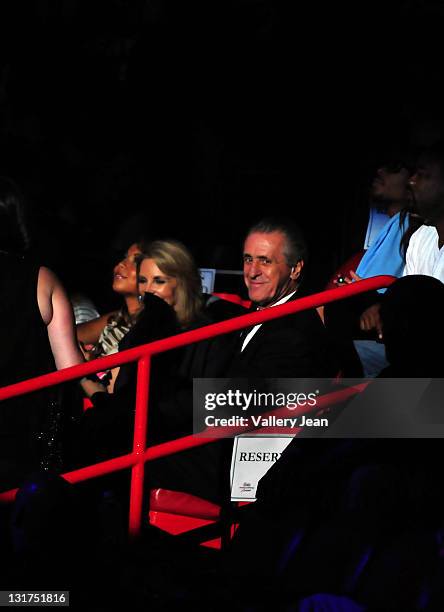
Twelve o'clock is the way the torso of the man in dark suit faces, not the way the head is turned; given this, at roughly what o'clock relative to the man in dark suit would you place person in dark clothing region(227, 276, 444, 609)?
The person in dark clothing is roughly at 10 o'clock from the man in dark suit.

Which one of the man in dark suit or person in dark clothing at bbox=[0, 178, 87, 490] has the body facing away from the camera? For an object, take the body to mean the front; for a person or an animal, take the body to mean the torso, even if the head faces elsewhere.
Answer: the person in dark clothing

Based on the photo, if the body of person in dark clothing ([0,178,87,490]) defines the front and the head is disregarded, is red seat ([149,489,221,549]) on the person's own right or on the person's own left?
on the person's own right

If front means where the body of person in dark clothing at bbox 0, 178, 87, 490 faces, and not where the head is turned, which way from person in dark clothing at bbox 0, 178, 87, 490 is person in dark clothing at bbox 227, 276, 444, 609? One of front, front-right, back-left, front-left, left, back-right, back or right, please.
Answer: back-right

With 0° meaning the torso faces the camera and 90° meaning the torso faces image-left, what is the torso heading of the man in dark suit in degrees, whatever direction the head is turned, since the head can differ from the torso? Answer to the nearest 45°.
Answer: approximately 45°

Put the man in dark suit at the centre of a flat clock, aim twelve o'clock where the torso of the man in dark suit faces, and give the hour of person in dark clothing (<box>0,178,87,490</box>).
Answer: The person in dark clothing is roughly at 1 o'clock from the man in dark suit.

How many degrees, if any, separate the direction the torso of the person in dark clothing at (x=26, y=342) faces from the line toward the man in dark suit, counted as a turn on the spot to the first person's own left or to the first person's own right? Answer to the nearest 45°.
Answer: approximately 90° to the first person's own right

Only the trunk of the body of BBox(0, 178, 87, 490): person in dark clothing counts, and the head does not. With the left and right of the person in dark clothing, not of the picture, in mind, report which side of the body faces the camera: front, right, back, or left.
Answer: back
